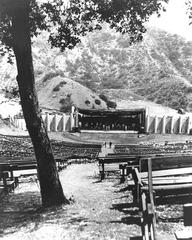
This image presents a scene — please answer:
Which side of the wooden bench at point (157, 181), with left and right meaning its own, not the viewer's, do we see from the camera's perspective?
back

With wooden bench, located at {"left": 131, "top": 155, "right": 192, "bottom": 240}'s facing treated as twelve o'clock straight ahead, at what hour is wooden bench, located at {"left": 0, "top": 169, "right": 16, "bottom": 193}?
wooden bench, located at {"left": 0, "top": 169, "right": 16, "bottom": 193} is roughly at 10 o'clock from wooden bench, located at {"left": 131, "top": 155, "right": 192, "bottom": 240}.
